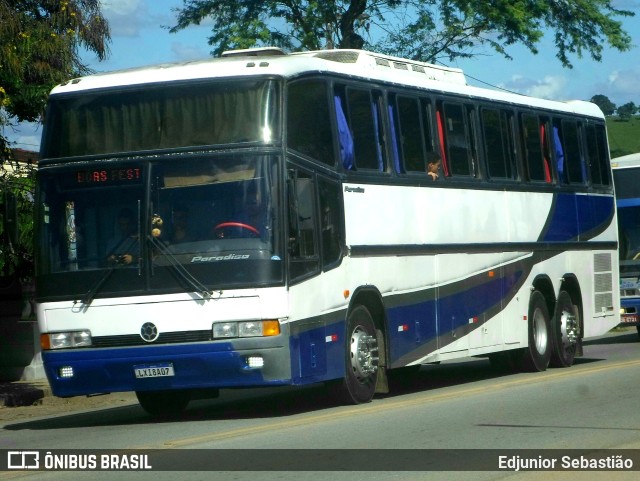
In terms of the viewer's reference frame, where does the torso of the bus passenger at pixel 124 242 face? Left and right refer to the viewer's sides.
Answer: facing the viewer and to the left of the viewer

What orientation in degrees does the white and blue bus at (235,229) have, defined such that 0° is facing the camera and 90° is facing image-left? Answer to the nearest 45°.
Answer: approximately 45°

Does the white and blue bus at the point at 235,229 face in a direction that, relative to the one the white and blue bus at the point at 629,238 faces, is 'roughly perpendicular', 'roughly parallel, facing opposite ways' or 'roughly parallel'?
roughly parallel

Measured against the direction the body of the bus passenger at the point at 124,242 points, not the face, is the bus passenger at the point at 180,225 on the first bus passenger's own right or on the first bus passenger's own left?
on the first bus passenger's own left

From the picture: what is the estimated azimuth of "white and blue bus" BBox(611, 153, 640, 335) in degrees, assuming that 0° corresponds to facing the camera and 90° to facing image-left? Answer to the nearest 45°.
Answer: approximately 45°

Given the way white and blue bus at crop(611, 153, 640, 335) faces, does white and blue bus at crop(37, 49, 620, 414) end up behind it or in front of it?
in front

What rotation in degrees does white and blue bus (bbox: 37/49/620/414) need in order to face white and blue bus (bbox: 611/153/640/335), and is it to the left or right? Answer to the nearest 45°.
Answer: approximately 180°

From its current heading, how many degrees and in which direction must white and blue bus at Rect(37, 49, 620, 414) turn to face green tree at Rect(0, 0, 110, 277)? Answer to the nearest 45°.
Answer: approximately 90° to its right

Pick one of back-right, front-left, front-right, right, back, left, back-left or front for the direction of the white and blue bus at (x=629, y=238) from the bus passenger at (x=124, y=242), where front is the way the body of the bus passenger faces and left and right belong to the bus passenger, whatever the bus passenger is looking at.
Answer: back

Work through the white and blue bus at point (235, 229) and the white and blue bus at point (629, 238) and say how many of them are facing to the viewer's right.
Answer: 0
